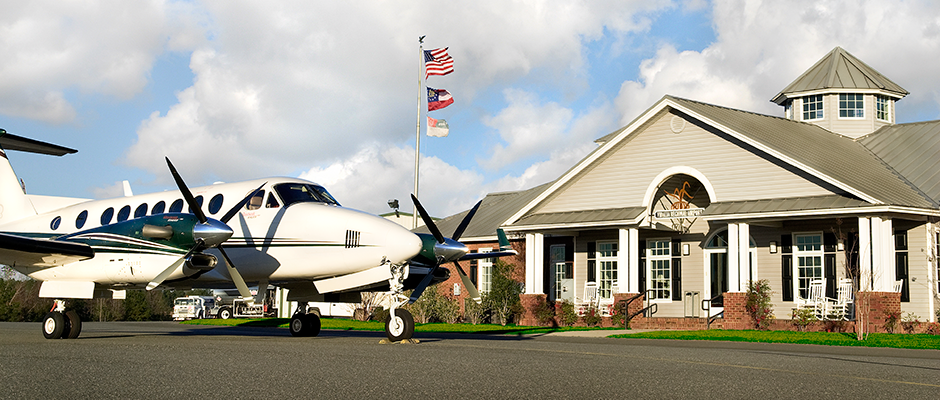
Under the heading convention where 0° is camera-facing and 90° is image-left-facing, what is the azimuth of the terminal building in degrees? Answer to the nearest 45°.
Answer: approximately 45°

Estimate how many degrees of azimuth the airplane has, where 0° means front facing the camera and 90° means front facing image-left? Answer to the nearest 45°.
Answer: approximately 315°

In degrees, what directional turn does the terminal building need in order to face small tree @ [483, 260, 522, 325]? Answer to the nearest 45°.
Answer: approximately 45° to its right

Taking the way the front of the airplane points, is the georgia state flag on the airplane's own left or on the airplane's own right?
on the airplane's own left

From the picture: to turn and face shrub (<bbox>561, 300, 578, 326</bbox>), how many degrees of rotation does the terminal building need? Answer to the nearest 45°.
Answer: approximately 45° to its right

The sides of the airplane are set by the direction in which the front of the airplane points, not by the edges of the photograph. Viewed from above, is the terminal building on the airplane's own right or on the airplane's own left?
on the airplane's own left

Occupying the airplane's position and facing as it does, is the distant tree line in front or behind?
behind

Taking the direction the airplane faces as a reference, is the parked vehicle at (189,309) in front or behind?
behind

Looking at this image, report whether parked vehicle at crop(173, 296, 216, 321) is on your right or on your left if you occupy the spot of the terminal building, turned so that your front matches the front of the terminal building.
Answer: on your right
